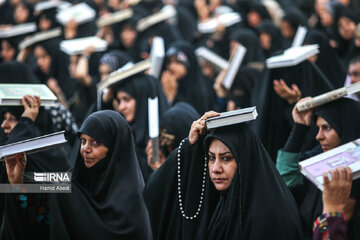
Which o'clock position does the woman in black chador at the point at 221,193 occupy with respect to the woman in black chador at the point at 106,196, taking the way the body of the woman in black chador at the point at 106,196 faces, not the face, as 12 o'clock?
the woman in black chador at the point at 221,193 is roughly at 9 o'clock from the woman in black chador at the point at 106,196.

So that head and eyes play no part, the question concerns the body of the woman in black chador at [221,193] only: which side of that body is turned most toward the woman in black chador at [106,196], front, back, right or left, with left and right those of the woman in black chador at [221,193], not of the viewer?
right

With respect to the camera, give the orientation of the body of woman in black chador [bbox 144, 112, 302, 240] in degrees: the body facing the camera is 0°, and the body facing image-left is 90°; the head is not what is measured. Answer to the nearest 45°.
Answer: approximately 45°

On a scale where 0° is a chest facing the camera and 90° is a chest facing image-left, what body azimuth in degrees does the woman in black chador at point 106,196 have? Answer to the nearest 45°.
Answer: approximately 45°
